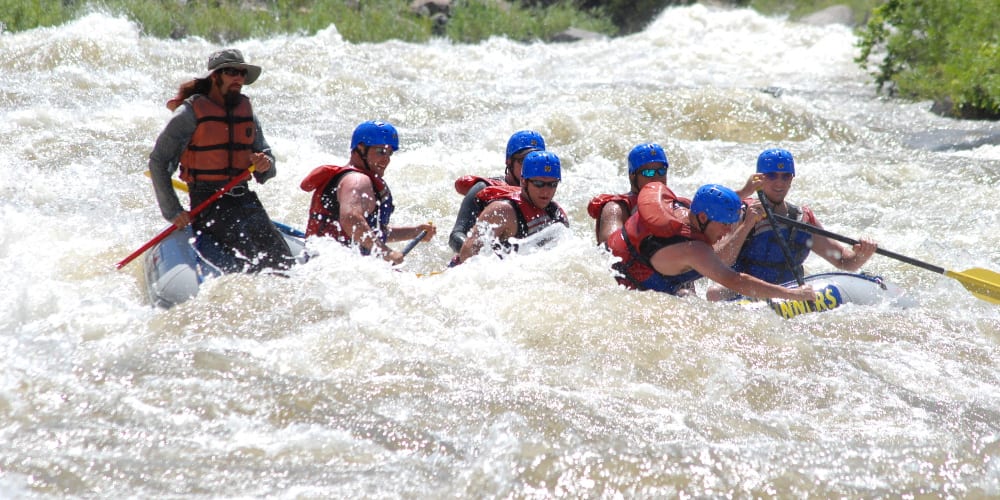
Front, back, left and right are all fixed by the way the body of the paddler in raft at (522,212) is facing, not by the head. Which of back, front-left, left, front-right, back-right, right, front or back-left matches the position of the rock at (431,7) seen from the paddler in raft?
back-left

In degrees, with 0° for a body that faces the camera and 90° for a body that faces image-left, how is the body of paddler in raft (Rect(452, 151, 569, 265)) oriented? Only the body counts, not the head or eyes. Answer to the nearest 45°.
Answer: approximately 315°

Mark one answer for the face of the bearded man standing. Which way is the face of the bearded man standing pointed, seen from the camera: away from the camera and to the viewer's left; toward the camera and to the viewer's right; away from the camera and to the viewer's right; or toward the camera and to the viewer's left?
toward the camera and to the viewer's right

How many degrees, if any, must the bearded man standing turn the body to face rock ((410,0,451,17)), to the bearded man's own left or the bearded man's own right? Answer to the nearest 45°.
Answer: approximately 135° to the bearded man's own left

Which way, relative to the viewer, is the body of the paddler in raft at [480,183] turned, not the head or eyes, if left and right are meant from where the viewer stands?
facing to the right of the viewer

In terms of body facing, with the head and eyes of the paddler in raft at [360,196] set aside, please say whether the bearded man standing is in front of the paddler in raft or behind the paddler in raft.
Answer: behind

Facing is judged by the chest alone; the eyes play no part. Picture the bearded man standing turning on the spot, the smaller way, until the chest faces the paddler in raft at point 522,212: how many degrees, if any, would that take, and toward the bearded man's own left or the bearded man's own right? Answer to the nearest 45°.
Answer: approximately 45° to the bearded man's own left

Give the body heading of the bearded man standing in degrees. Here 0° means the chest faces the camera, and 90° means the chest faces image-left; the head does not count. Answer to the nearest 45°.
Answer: approximately 315°

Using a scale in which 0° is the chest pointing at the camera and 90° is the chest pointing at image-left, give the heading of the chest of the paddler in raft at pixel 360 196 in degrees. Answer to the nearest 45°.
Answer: approximately 270°

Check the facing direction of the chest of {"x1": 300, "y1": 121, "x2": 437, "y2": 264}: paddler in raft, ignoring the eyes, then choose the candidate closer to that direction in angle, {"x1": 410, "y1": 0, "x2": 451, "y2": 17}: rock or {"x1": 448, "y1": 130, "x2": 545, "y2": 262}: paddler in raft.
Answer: the paddler in raft

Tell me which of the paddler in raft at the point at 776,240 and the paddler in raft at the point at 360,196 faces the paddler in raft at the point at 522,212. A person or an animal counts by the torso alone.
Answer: the paddler in raft at the point at 360,196
